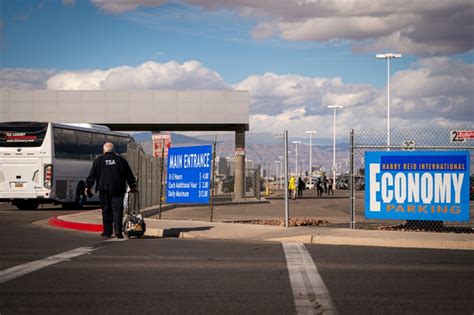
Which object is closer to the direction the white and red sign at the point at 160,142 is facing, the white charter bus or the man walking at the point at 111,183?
the man walking

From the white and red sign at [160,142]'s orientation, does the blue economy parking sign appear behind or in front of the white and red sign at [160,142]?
in front

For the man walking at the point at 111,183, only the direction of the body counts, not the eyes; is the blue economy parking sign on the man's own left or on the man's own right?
on the man's own right

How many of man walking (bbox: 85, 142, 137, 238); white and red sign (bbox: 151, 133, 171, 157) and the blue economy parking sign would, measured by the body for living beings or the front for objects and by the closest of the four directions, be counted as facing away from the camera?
1

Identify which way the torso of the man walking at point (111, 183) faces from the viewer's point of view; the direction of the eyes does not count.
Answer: away from the camera

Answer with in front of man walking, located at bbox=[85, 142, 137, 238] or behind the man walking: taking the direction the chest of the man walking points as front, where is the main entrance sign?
in front

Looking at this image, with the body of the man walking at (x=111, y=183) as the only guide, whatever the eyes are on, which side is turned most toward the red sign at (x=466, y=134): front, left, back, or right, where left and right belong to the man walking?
right

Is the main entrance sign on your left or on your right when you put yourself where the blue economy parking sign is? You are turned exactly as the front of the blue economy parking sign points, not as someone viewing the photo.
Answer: on your right

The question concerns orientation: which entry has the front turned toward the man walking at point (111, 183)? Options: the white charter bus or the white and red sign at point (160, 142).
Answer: the white and red sign

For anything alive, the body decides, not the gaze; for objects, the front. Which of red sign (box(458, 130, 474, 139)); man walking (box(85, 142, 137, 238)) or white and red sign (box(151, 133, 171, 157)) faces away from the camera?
the man walking
